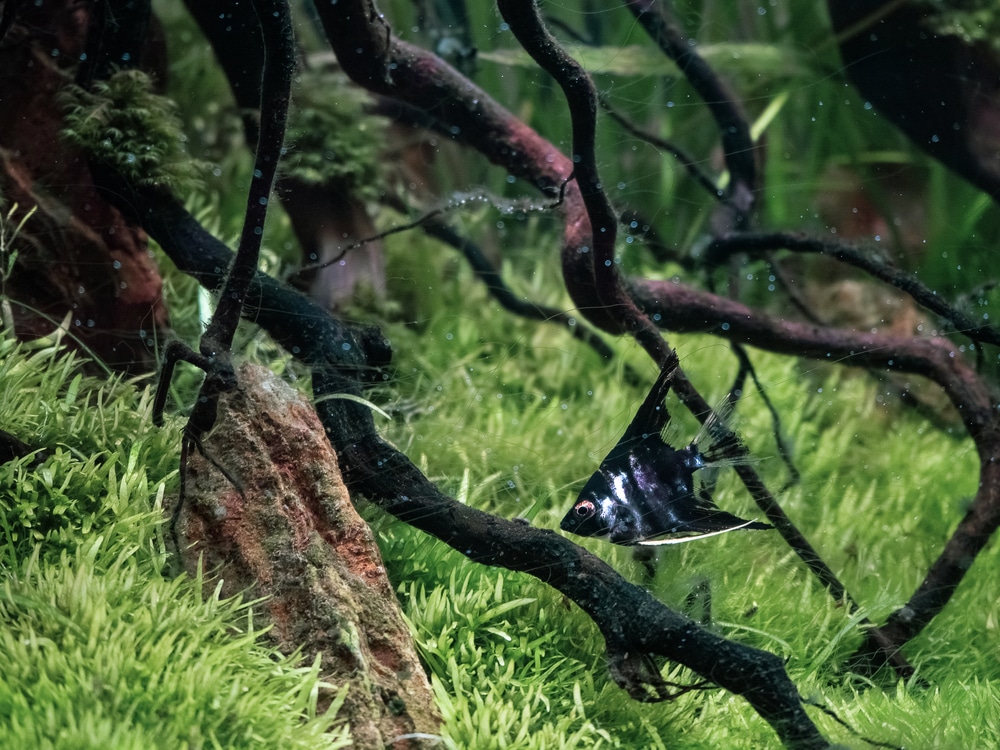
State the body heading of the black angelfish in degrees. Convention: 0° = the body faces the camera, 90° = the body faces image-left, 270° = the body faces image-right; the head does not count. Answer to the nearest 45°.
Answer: approximately 90°

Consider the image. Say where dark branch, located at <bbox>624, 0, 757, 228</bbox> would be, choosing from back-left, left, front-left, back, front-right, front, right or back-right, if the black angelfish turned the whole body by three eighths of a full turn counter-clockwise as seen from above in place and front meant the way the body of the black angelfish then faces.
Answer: back-left

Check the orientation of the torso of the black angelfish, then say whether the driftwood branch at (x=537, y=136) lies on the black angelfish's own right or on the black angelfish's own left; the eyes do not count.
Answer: on the black angelfish's own right
